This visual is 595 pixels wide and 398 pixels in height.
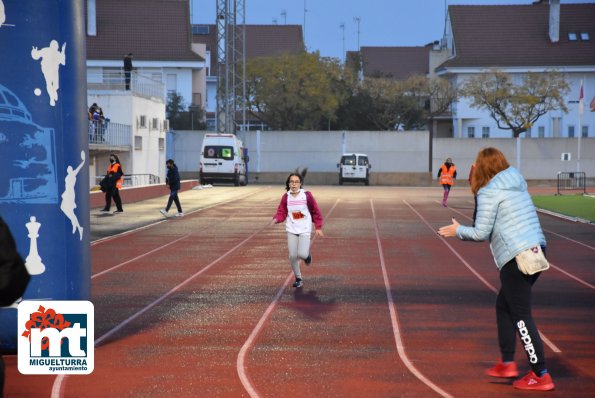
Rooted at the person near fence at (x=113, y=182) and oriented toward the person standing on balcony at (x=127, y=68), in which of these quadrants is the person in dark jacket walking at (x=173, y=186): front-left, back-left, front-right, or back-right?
back-right

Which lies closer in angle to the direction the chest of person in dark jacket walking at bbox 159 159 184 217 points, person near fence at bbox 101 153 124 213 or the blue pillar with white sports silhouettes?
the person near fence

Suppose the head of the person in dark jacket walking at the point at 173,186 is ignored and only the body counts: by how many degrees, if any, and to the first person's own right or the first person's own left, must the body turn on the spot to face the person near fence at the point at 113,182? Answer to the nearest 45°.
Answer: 0° — they already face them

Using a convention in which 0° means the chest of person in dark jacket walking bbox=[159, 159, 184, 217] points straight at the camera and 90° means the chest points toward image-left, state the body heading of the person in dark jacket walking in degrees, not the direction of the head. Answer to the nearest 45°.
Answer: approximately 90°

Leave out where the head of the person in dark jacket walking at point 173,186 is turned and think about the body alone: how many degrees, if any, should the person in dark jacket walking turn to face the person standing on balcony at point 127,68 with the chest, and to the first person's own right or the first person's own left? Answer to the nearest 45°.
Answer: approximately 90° to the first person's own right

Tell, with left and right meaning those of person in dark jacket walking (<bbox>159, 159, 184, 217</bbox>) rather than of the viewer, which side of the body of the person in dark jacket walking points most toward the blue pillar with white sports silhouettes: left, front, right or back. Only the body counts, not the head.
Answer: left

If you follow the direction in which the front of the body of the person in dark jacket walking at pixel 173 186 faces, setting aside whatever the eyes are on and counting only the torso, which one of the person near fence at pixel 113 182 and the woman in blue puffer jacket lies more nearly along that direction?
the person near fence

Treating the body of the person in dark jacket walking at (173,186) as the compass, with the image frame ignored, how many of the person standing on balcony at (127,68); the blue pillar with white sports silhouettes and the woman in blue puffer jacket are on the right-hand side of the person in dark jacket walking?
1

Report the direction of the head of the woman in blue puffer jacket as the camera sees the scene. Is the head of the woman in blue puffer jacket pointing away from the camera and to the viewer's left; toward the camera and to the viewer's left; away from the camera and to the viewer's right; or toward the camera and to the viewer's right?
away from the camera and to the viewer's left
